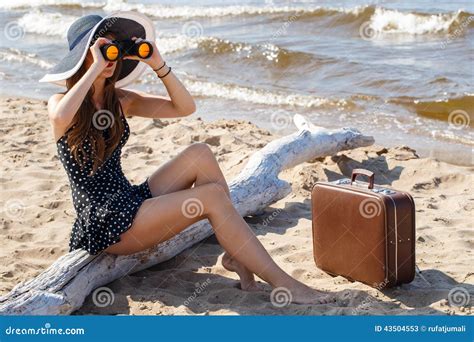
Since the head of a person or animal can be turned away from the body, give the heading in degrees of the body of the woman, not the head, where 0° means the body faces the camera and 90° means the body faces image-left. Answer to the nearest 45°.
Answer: approximately 315°
